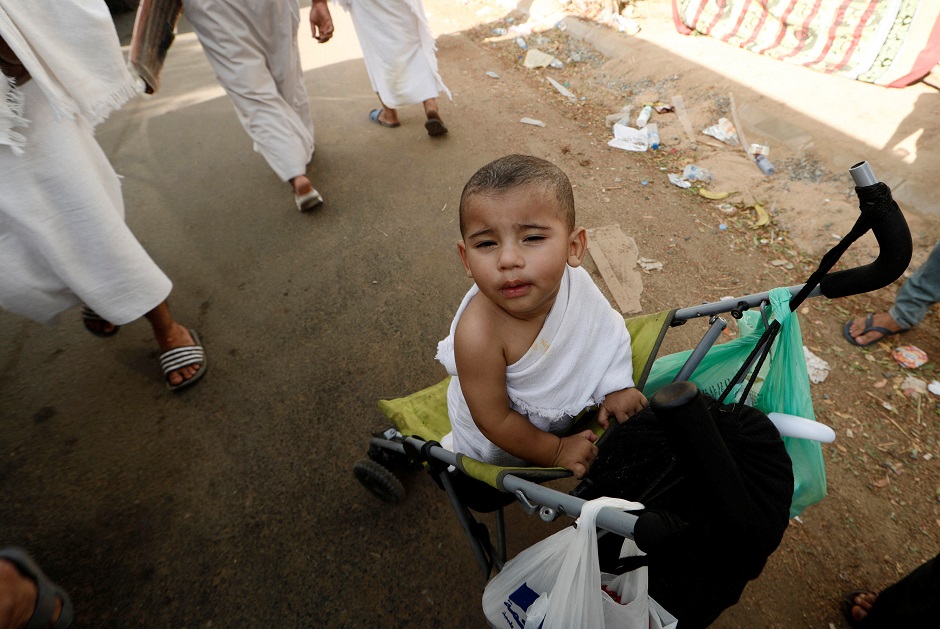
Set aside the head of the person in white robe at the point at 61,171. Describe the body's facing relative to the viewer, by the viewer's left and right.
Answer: facing the viewer and to the right of the viewer

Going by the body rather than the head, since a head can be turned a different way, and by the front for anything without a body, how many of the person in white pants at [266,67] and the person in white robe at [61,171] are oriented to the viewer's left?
0

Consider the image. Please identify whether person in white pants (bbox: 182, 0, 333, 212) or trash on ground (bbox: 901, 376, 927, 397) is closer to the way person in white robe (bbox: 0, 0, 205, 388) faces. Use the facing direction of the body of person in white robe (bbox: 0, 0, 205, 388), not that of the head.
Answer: the trash on ground

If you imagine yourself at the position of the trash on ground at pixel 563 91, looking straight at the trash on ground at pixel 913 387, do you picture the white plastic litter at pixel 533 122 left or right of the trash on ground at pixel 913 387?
right

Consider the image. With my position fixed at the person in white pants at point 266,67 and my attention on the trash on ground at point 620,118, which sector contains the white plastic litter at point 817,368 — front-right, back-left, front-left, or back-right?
front-right

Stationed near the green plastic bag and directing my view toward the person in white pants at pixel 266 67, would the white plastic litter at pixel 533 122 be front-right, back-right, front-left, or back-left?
front-right

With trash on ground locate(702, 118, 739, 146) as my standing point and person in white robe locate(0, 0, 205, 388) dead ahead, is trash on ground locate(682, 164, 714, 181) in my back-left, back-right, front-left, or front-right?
front-left
